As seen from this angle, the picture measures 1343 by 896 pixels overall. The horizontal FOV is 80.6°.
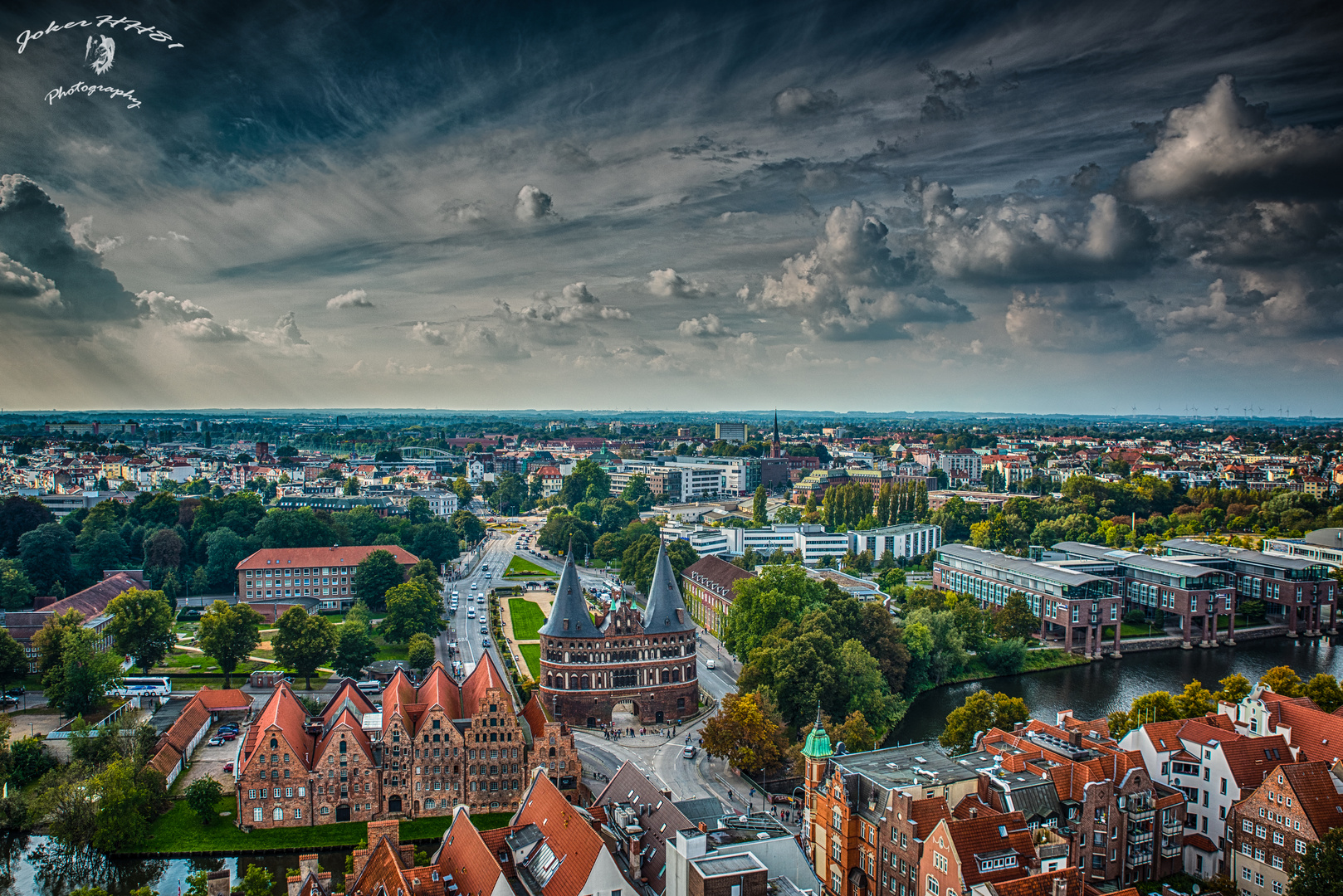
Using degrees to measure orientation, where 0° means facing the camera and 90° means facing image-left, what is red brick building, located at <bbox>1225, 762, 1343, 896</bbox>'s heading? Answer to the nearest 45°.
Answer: approximately 45°
